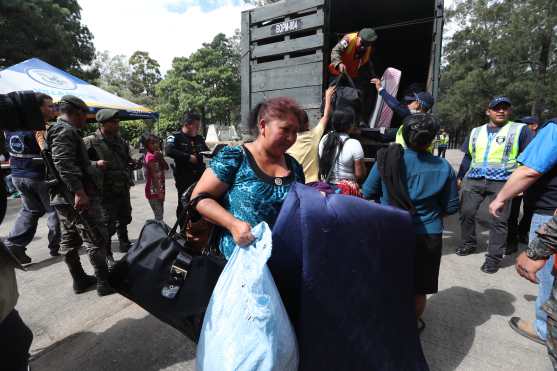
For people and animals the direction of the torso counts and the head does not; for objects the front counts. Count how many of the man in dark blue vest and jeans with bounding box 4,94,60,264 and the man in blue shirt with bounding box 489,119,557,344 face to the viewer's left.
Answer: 1

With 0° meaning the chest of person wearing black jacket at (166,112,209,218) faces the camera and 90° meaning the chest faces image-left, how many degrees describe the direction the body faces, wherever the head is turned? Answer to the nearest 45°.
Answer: approximately 315°

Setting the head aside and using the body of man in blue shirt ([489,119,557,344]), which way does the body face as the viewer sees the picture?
to the viewer's left

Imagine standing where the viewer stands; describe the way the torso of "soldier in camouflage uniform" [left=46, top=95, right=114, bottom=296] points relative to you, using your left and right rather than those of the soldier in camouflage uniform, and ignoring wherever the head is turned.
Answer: facing to the right of the viewer

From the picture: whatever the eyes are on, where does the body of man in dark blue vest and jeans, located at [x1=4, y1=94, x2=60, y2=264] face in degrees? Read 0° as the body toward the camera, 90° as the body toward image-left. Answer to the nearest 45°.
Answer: approximately 225°

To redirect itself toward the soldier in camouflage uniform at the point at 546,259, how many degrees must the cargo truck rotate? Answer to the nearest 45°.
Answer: approximately 180°

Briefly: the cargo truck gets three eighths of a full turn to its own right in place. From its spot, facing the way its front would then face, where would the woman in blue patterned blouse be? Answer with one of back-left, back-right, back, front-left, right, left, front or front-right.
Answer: right

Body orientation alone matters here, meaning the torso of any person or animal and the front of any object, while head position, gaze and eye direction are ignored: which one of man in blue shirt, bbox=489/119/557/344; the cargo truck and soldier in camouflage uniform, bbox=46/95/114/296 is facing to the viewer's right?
the soldier in camouflage uniform

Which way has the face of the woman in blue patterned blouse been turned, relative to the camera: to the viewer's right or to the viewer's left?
to the viewer's right

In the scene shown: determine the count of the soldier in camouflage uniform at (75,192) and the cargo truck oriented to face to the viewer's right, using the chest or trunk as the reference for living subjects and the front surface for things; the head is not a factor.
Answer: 1
